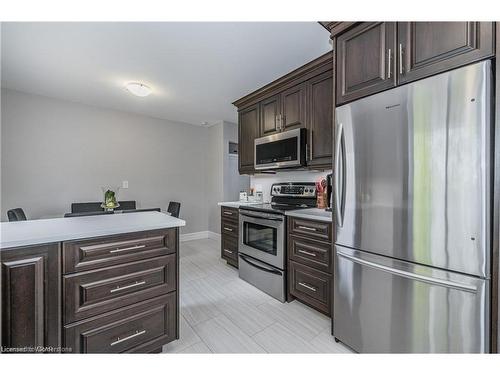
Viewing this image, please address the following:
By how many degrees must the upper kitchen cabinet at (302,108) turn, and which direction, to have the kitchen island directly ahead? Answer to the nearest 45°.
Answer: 0° — it already faces it

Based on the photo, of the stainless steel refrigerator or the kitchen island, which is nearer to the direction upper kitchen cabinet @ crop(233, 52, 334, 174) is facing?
the kitchen island

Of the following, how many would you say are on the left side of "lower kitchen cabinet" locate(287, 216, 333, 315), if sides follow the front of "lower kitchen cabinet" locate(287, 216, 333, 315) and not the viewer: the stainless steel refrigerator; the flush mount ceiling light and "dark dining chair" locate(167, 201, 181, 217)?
1

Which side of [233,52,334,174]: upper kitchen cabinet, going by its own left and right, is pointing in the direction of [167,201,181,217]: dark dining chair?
right

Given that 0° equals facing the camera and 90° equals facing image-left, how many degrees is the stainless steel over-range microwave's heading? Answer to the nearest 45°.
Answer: approximately 45°

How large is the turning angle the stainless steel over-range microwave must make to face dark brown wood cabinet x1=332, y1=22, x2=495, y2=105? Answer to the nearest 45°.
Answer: approximately 90° to its left

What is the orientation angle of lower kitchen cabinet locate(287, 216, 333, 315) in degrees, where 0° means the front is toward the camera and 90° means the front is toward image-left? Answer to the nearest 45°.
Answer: approximately 45°

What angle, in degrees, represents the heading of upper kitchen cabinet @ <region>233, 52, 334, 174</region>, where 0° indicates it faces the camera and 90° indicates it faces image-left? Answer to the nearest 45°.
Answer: approximately 45°

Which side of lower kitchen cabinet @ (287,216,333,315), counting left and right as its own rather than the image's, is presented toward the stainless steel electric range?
right

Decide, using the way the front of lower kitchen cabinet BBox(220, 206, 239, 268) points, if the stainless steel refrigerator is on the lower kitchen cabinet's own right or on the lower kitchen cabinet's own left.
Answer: on the lower kitchen cabinet's own left

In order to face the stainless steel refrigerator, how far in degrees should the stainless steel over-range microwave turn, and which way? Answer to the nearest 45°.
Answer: approximately 90° to its left
